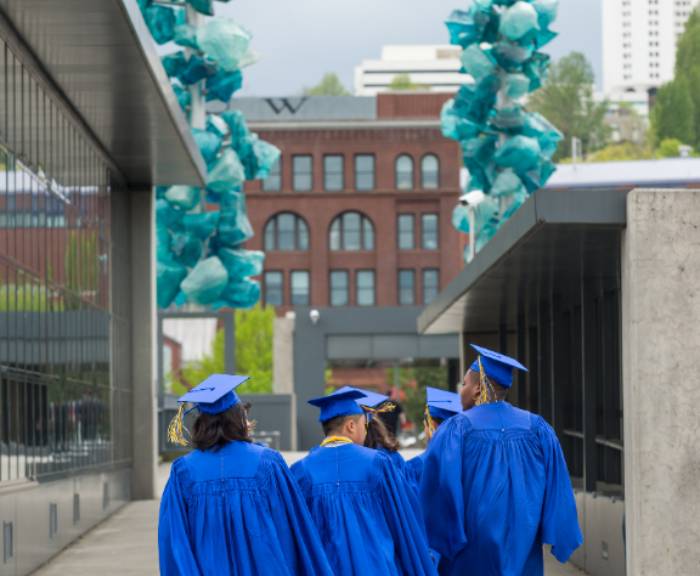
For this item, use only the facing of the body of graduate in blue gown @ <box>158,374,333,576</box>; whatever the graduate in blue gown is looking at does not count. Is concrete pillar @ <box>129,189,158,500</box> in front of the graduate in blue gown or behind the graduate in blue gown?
in front

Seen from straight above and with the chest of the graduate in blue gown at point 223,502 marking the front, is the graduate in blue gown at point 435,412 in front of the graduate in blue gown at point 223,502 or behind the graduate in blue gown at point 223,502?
in front

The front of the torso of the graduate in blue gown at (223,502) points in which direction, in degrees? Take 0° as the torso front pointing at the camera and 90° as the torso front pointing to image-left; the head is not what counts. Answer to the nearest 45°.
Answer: approximately 180°

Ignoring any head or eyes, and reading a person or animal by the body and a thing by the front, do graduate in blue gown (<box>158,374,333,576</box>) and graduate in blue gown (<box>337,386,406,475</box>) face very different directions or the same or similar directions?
same or similar directions

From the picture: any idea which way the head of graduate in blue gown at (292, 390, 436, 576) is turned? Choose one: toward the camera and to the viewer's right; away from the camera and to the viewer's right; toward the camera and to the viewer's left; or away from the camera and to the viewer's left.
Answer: away from the camera and to the viewer's right

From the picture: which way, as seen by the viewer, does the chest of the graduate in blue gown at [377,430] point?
away from the camera

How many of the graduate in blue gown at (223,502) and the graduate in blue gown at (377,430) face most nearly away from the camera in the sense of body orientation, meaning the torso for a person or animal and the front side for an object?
2

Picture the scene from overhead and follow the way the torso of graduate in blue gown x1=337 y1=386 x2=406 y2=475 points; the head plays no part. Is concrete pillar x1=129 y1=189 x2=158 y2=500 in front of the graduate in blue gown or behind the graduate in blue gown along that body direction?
in front

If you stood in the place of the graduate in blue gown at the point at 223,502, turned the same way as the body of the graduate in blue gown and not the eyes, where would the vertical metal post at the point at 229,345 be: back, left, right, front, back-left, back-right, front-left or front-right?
front

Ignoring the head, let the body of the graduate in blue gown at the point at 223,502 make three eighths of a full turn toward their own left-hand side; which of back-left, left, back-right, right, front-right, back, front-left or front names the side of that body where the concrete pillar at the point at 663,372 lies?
back
